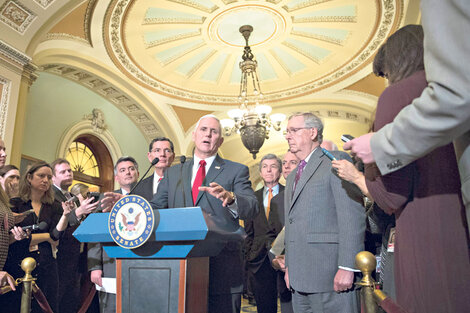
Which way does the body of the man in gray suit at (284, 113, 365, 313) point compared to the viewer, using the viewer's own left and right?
facing the viewer and to the left of the viewer

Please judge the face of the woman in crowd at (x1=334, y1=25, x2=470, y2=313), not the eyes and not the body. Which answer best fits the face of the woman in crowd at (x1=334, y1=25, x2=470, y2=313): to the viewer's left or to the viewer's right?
to the viewer's left

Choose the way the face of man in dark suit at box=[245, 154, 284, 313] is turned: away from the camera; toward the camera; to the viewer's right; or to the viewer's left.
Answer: toward the camera

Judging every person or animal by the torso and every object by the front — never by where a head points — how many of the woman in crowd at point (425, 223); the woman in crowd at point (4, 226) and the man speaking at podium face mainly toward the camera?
1

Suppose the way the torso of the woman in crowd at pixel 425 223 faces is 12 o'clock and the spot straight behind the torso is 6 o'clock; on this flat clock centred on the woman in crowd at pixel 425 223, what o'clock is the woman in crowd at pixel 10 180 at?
the woman in crowd at pixel 10 180 is roughly at 11 o'clock from the woman in crowd at pixel 425 223.

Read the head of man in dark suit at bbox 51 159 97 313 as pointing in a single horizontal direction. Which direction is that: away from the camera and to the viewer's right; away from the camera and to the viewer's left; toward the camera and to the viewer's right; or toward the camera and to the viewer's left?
toward the camera and to the viewer's right

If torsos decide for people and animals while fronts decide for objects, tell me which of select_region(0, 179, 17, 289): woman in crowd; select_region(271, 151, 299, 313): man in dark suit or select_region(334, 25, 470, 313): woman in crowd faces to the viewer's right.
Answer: select_region(0, 179, 17, 289): woman in crowd

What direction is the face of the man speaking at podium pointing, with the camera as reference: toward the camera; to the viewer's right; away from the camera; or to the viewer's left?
toward the camera

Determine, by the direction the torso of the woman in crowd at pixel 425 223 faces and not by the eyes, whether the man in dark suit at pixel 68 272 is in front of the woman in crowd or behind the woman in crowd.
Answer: in front

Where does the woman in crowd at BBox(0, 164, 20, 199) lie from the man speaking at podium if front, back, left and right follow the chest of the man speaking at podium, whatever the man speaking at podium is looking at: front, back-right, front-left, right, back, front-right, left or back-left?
back-right

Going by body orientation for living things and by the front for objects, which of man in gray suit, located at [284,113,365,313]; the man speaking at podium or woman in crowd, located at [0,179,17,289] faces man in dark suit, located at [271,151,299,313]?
the woman in crowd

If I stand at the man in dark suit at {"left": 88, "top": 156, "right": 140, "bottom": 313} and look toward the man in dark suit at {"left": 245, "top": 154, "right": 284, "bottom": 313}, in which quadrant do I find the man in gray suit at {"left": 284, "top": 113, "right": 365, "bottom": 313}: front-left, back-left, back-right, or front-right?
front-right

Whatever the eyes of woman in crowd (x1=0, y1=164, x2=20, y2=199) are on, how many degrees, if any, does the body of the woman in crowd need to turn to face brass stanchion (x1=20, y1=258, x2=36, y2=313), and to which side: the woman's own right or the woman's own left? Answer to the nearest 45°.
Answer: approximately 45° to the woman's own right

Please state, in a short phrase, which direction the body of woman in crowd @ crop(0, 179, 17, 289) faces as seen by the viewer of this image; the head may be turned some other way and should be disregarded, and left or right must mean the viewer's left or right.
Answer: facing to the right of the viewer
